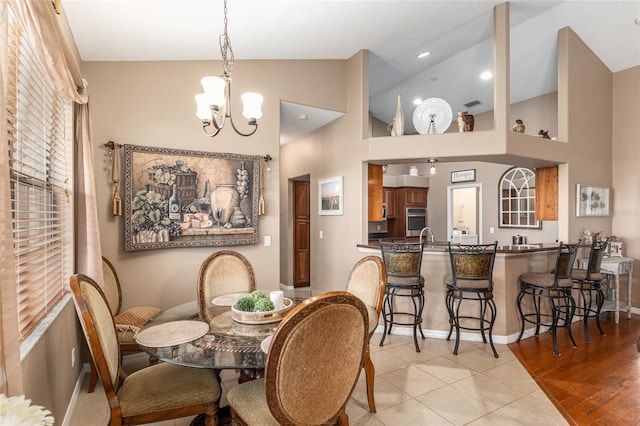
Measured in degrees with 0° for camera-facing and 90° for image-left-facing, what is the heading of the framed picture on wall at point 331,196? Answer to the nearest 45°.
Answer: approximately 45°

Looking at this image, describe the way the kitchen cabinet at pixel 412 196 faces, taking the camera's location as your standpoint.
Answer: facing the viewer

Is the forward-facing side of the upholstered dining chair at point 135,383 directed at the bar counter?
yes

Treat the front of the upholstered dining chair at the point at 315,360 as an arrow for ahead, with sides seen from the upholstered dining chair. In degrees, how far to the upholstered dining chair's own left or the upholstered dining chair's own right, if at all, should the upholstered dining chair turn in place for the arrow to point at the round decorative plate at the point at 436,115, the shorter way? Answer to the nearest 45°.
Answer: approximately 90° to the upholstered dining chair's own right

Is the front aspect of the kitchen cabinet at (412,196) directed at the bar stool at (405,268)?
yes

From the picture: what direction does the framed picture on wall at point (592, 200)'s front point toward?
toward the camera

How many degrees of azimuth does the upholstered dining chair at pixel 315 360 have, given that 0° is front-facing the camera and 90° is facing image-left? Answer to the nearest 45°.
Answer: approximately 135°

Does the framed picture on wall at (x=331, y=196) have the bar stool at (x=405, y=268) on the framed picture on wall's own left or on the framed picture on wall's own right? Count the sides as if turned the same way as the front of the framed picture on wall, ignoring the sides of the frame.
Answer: on the framed picture on wall's own left

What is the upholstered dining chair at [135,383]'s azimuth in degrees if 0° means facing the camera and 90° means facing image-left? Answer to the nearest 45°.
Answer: approximately 270°

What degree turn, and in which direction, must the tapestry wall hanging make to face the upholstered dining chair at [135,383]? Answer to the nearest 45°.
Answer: approximately 45° to its right

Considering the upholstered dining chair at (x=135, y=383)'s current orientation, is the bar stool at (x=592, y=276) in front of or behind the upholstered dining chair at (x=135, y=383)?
in front

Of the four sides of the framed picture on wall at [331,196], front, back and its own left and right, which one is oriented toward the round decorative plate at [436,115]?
left

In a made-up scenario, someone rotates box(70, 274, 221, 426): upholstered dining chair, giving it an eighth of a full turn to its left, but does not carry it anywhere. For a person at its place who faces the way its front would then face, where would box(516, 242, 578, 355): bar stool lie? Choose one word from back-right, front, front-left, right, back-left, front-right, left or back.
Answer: front-right

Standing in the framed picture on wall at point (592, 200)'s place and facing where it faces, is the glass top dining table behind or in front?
in front

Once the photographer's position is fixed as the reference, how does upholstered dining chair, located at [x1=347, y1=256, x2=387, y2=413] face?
facing the viewer and to the left of the viewer

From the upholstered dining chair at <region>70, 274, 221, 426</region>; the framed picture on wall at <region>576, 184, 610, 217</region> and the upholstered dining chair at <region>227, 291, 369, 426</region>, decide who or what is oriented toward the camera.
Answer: the framed picture on wall

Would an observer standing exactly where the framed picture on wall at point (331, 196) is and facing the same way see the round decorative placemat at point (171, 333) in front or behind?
in front

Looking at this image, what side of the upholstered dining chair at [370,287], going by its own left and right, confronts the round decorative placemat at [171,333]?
front
